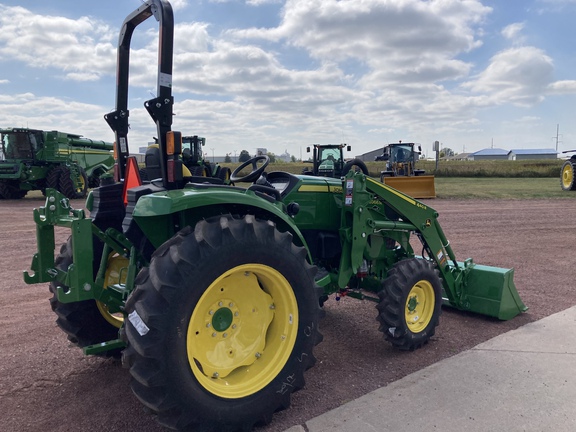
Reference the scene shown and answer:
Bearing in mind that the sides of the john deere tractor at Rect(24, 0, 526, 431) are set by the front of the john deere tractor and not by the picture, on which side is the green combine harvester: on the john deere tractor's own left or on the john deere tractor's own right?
on the john deere tractor's own left

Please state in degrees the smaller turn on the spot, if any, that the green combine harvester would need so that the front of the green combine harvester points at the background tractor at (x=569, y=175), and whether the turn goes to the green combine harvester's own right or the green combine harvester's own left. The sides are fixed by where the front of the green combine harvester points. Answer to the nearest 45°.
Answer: approximately 135° to the green combine harvester's own left

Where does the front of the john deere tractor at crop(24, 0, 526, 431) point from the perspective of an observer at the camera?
facing away from the viewer and to the right of the viewer

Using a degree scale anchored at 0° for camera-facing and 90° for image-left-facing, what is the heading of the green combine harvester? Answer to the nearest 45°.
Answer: approximately 45°

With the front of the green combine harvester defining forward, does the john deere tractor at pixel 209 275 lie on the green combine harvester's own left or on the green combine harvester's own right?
on the green combine harvester's own left

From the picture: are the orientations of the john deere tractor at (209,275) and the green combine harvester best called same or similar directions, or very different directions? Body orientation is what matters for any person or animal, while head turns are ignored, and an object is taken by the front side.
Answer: very different directions
